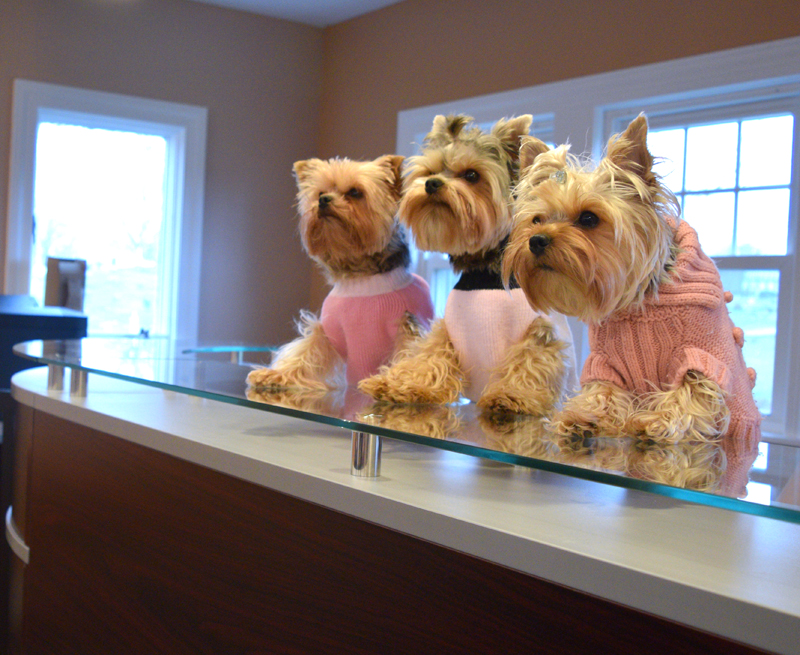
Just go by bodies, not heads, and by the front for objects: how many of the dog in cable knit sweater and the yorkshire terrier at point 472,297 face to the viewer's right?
0

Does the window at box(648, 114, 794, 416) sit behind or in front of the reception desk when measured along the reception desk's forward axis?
behind

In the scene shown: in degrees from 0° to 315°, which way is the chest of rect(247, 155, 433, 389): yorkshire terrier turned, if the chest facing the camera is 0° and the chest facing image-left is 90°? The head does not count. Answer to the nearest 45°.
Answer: approximately 45°

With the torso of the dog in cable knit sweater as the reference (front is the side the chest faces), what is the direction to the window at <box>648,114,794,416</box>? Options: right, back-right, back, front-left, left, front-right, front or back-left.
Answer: back-right

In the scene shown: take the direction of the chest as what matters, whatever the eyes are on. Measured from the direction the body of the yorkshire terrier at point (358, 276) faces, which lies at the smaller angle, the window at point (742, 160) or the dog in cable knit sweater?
the dog in cable knit sweater

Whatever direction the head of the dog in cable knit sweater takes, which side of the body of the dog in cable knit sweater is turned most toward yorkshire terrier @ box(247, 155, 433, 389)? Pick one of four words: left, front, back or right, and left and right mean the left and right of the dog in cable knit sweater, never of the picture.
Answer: right

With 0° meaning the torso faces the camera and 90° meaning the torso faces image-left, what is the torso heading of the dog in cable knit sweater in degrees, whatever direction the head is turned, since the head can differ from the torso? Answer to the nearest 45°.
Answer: approximately 45°

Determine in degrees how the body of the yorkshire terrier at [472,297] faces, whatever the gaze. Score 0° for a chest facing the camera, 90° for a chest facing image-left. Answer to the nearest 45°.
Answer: approximately 45°
